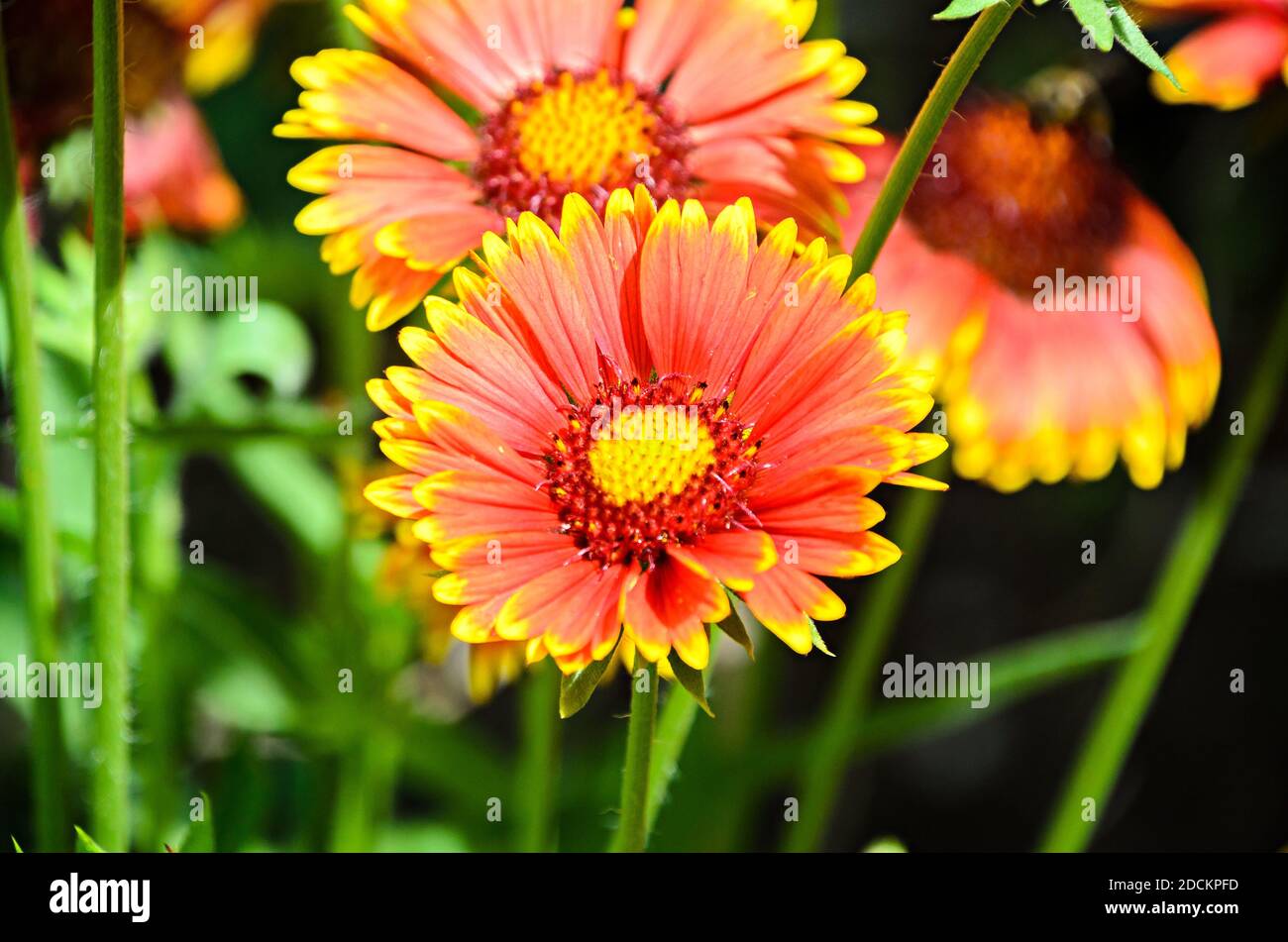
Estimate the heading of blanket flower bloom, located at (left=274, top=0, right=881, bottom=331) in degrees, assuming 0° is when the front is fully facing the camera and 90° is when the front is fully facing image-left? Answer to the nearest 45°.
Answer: approximately 0°

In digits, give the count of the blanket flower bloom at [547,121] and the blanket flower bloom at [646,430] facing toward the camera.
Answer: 2
